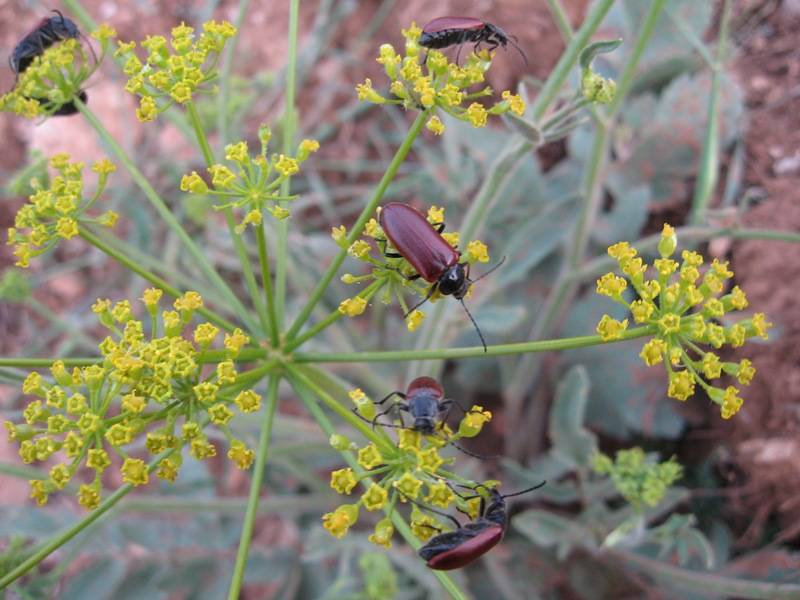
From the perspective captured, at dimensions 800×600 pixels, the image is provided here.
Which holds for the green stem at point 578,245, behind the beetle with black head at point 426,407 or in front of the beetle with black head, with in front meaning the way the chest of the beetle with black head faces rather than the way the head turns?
behind

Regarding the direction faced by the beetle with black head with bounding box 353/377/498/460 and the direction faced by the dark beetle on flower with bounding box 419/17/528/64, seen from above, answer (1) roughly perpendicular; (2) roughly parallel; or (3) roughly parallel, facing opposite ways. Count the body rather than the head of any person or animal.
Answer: roughly perpendicular

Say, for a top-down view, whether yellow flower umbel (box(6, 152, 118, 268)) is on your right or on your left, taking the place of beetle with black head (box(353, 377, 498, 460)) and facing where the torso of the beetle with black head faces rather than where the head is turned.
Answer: on your right

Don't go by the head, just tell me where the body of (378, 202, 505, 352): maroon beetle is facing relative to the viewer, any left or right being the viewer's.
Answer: facing the viewer and to the right of the viewer

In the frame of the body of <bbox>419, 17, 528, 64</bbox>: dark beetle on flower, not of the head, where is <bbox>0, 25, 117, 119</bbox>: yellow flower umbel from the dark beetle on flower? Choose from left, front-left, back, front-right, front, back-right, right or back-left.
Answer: back

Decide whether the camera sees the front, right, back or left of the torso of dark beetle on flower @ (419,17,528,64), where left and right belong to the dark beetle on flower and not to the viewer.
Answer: right

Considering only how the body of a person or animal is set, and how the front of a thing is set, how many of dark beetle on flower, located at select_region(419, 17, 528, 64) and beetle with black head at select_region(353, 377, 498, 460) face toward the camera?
1
